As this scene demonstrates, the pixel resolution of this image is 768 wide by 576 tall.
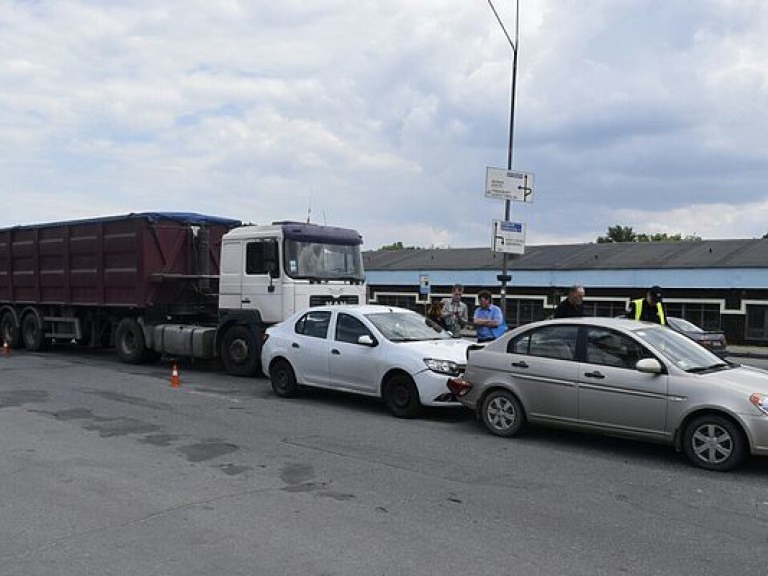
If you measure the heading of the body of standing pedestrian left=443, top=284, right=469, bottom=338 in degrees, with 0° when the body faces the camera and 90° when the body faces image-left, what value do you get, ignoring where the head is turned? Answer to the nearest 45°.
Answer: approximately 0°

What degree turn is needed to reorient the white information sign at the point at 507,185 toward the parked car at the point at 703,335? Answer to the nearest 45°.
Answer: approximately 135° to its left

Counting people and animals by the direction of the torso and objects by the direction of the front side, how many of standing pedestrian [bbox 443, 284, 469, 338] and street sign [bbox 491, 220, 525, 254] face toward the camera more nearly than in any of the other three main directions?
2

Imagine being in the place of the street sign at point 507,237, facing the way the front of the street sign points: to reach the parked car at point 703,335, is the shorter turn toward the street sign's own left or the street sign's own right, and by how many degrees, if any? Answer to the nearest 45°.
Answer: approximately 135° to the street sign's own left

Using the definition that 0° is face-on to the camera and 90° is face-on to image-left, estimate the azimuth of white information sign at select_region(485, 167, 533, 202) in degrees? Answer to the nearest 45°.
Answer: approximately 0°

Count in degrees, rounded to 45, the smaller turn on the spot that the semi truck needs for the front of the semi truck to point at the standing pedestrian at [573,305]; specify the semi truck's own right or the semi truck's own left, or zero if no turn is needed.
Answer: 0° — it already faces them
